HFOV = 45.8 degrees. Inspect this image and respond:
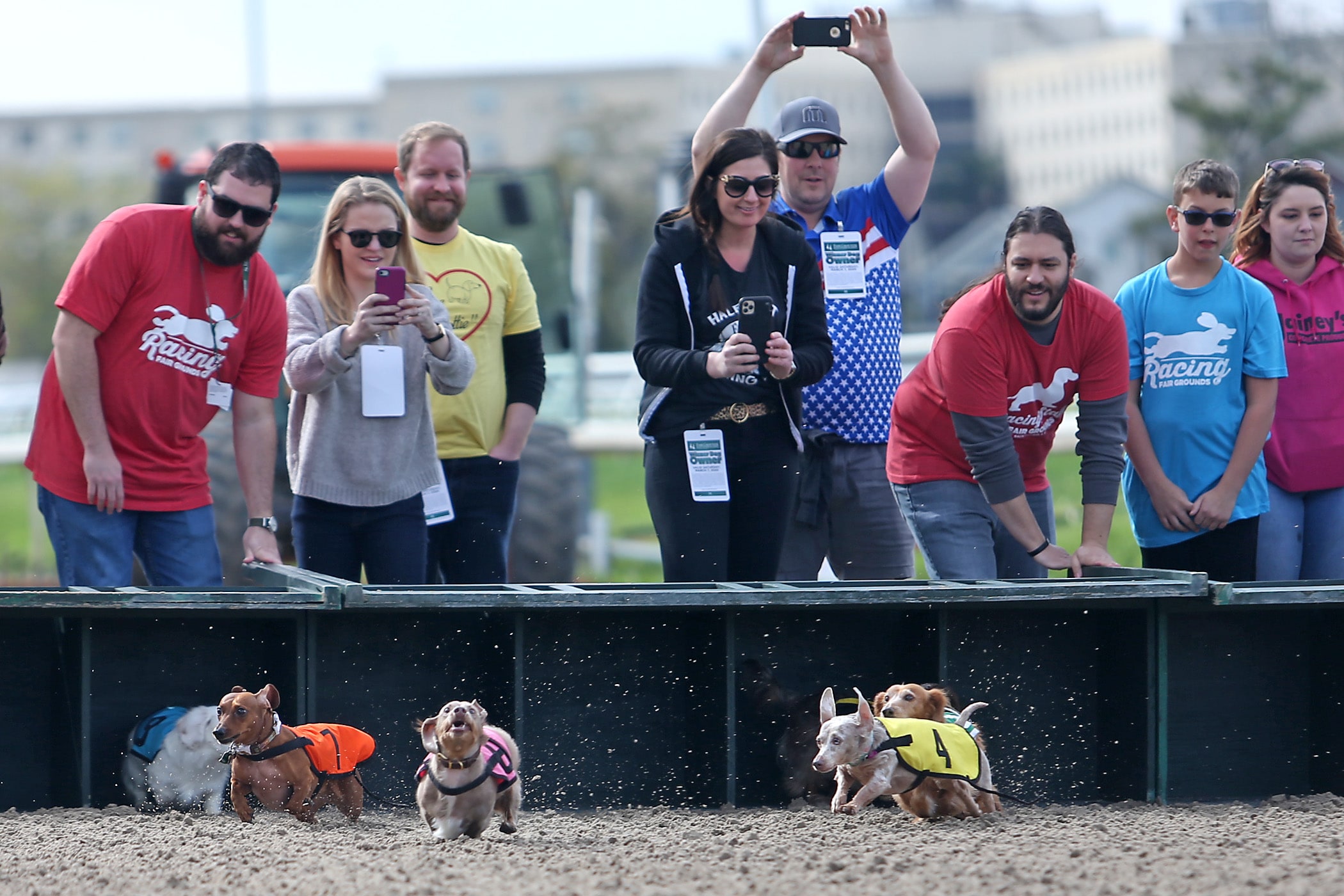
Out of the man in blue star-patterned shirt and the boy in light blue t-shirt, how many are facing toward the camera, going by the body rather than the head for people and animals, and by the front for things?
2

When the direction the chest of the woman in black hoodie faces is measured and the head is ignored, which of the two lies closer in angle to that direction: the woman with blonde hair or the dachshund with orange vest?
the dachshund with orange vest

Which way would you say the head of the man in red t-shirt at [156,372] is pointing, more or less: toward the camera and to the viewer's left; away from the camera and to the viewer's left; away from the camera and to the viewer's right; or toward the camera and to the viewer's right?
toward the camera and to the viewer's right

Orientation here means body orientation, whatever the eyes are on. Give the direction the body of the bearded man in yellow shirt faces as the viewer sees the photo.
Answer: toward the camera

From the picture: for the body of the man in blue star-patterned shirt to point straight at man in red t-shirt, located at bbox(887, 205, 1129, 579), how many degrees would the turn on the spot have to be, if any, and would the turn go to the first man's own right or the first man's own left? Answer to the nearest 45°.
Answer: approximately 45° to the first man's own left

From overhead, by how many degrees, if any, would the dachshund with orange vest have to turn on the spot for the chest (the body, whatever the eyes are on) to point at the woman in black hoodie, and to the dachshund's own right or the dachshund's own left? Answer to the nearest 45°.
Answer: approximately 135° to the dachshund's own left

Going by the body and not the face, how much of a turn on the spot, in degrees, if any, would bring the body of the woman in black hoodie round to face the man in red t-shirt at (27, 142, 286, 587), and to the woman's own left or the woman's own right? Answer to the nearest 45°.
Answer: approximately 90° to the woman's own right

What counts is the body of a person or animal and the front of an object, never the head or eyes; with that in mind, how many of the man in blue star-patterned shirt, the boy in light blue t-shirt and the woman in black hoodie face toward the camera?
3

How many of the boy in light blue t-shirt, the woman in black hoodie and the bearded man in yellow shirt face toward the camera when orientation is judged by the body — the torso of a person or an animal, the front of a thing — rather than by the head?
3

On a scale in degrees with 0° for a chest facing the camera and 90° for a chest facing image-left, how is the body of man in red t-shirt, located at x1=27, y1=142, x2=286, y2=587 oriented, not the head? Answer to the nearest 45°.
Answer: approximately 315°

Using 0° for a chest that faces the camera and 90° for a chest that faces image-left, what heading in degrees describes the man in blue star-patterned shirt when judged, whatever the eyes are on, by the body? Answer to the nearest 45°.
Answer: approximately 0°

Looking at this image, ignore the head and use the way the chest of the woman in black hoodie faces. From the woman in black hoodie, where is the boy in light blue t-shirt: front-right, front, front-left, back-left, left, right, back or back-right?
left

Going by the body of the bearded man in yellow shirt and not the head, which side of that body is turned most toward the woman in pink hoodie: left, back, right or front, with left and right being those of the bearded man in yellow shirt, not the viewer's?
left
